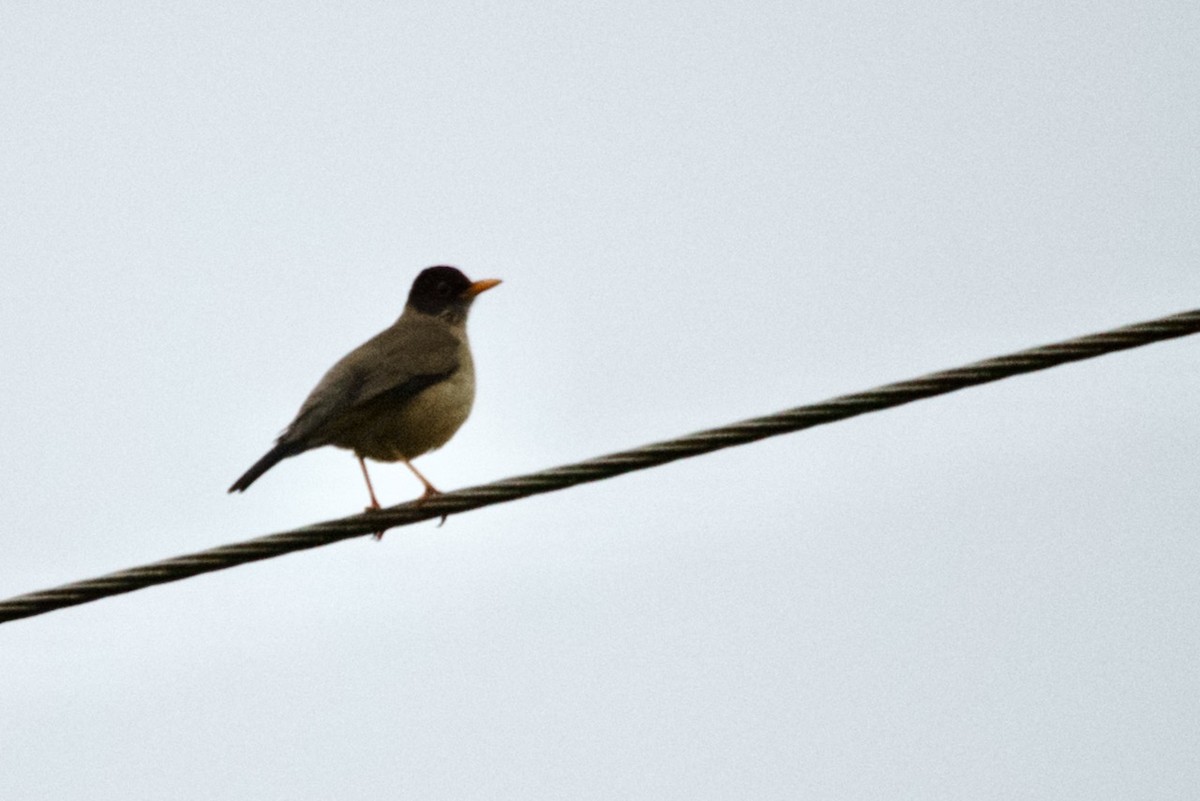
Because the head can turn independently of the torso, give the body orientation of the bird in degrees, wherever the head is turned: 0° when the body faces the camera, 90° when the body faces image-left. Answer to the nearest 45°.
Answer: approximately 270°
